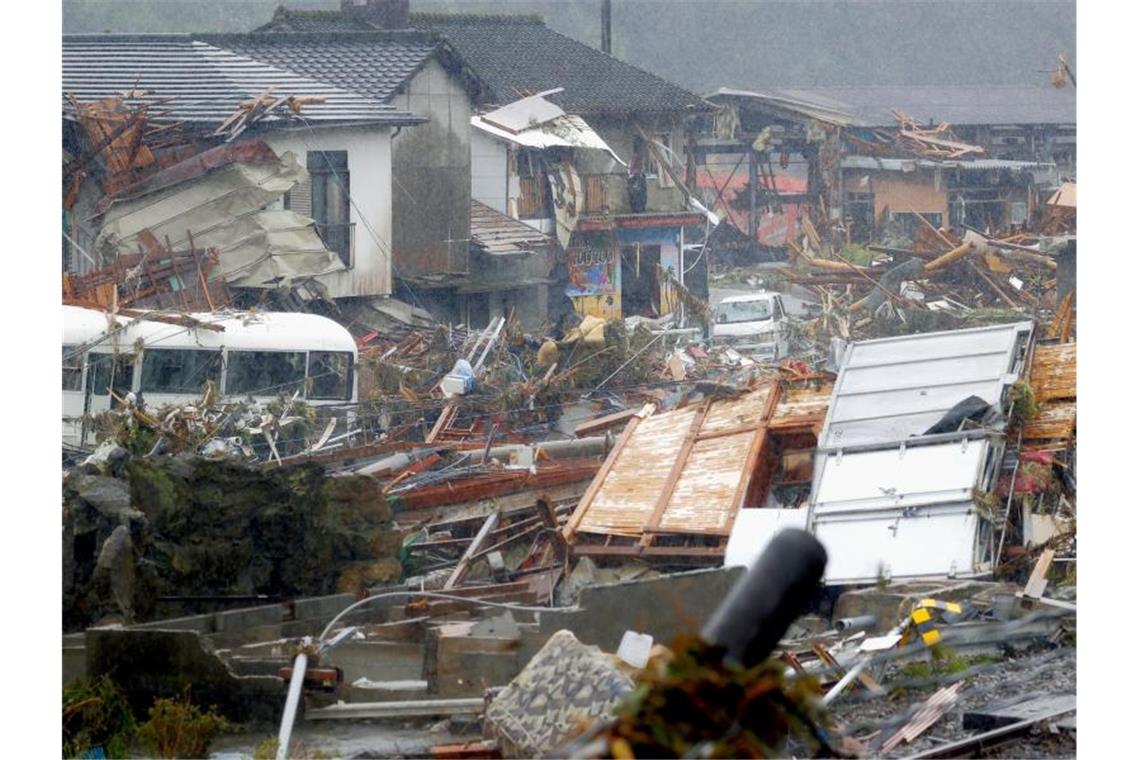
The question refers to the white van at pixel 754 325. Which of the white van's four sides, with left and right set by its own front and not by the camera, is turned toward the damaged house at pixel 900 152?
back

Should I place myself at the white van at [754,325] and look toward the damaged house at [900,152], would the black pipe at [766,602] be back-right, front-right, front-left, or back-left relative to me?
back-right

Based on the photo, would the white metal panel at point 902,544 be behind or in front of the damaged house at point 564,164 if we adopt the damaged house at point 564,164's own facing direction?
in front

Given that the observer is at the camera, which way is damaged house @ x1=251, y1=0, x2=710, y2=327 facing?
facing the viewer

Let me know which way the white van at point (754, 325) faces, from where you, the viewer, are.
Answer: facing the viewer and to the left of the viewer

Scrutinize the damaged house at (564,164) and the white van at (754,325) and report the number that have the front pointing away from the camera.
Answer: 0

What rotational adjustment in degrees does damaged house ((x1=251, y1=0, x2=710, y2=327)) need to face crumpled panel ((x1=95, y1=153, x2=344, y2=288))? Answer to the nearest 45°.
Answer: approximately 45° to its right

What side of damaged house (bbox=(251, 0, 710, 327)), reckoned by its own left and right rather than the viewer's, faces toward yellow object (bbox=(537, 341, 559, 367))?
front

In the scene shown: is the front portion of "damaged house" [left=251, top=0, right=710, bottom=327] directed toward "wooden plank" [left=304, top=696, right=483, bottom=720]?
yes

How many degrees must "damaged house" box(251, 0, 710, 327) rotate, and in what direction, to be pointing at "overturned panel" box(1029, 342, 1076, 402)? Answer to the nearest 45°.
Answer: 0° — it already faces it

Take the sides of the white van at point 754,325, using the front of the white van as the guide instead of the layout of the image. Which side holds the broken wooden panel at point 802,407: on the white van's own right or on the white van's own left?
on the white van's own left

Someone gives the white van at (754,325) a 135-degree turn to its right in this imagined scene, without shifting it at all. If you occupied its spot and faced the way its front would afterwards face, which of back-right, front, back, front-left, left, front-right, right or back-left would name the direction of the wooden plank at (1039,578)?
back

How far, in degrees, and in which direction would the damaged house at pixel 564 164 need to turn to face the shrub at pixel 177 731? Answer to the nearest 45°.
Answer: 0° — it already faces it

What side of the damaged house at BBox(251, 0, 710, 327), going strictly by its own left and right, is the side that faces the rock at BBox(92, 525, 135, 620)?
front

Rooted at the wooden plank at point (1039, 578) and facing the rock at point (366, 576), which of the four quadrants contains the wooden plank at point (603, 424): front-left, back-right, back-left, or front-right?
front-right
